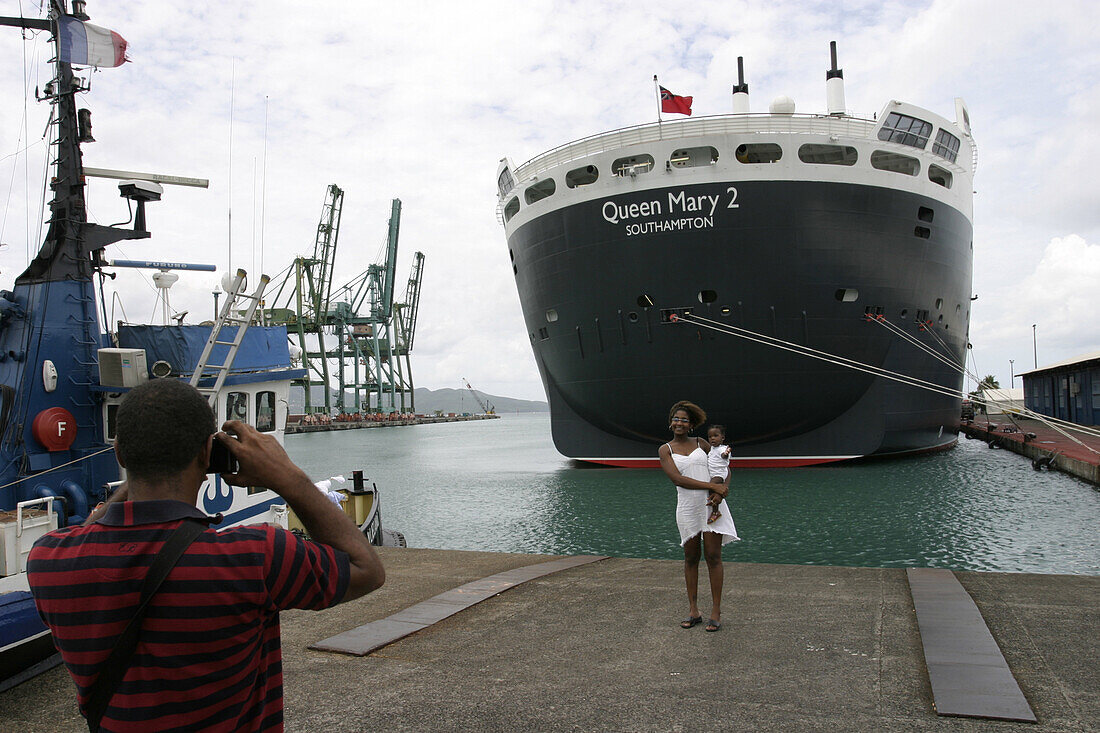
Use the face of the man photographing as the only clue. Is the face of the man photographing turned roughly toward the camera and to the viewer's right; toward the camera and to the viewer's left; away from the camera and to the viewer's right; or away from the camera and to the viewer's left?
away from the camera and to the viewer's right

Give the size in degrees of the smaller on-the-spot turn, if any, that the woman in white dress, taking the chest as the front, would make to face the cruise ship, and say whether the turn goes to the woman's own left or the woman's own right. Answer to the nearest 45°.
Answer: approximately 180°

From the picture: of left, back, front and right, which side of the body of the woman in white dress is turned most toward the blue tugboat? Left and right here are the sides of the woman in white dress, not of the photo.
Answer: right

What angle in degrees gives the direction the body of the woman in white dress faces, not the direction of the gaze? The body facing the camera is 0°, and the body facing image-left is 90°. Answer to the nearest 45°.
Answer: approximately 0°

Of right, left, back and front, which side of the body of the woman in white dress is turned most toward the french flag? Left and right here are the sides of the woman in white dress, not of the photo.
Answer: right

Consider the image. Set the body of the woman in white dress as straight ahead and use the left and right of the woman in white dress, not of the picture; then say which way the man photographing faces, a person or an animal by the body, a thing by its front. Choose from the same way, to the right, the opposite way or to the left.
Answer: the opposite way

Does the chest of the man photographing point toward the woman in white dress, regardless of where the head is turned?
yes
